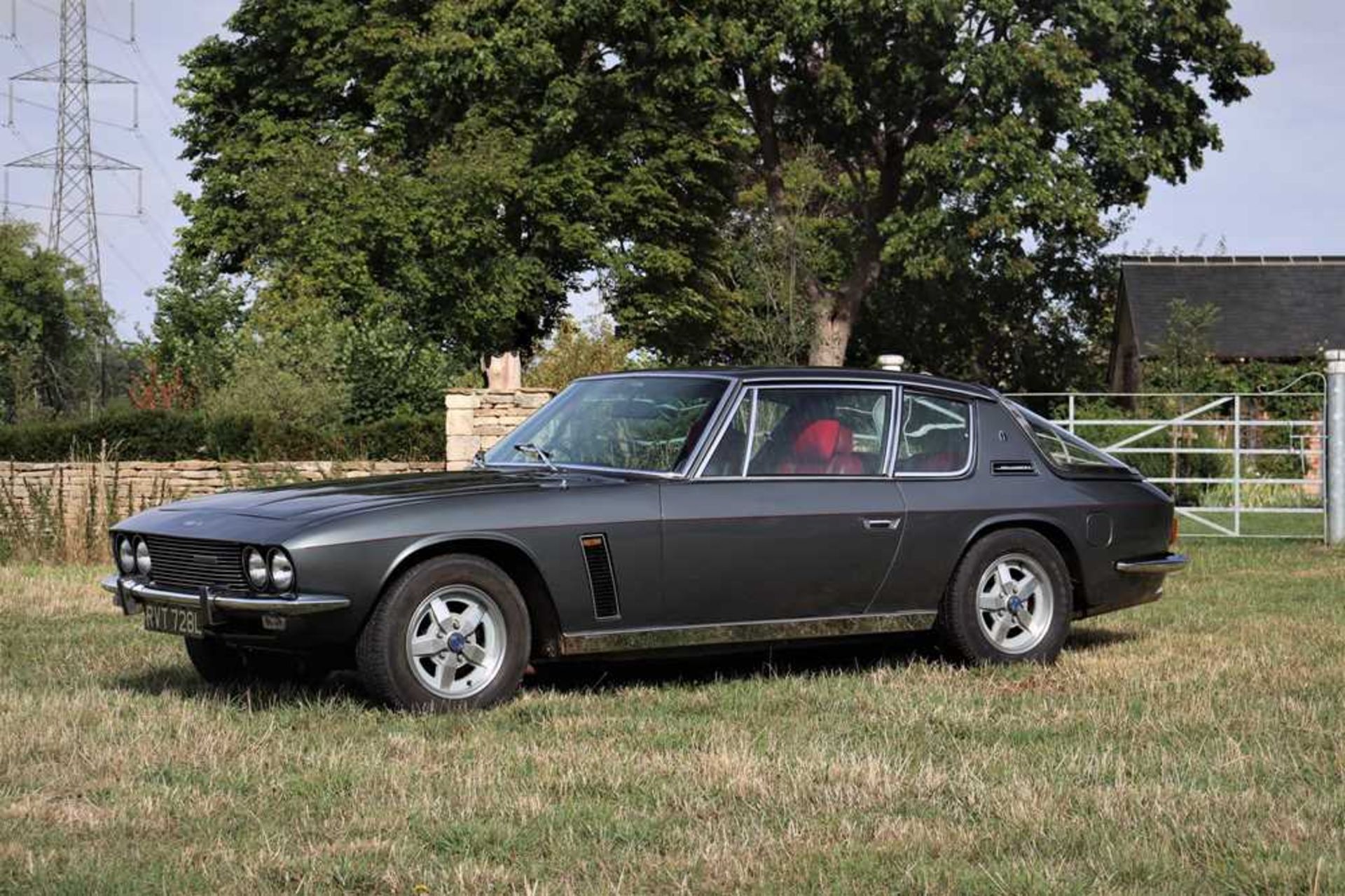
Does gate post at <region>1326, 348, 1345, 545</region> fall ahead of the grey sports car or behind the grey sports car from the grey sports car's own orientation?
behind

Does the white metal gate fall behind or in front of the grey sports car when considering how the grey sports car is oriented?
behind

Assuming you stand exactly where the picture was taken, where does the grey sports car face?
facing the viewer and to the left of the viewer

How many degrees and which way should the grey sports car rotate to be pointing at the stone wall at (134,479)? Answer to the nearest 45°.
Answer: approximately 90° to its right

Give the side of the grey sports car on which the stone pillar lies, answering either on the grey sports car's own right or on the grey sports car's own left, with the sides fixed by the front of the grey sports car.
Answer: on the grey sports car's own right

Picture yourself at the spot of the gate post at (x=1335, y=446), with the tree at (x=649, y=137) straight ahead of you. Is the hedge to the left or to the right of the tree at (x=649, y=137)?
left

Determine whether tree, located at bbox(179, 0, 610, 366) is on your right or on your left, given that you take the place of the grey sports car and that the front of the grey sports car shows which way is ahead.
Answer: on your right

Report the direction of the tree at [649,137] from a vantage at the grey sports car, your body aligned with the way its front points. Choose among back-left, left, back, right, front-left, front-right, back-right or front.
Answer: back-right
